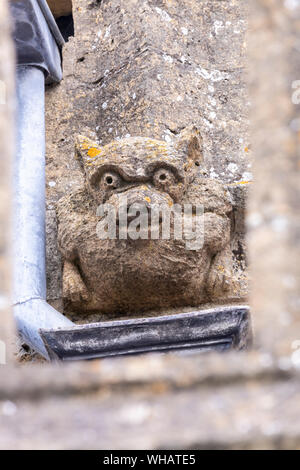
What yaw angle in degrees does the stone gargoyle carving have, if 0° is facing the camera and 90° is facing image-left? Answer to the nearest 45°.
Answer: approximately 0°
